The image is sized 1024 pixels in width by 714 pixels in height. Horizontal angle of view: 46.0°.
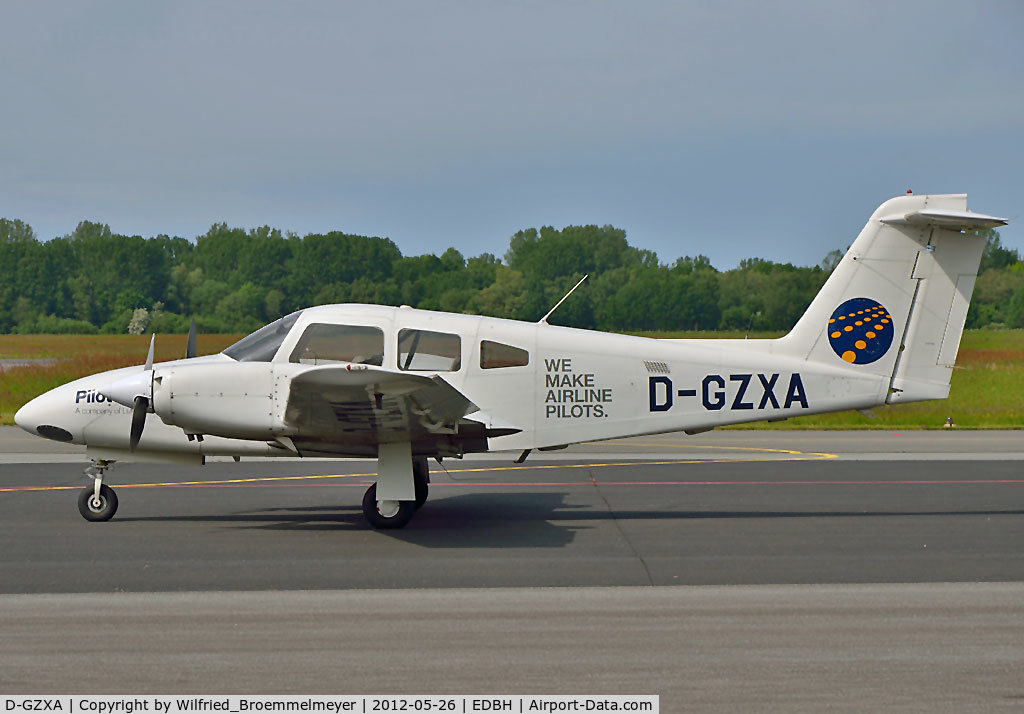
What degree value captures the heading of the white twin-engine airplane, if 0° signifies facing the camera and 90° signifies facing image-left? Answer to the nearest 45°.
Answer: approximately 90°
